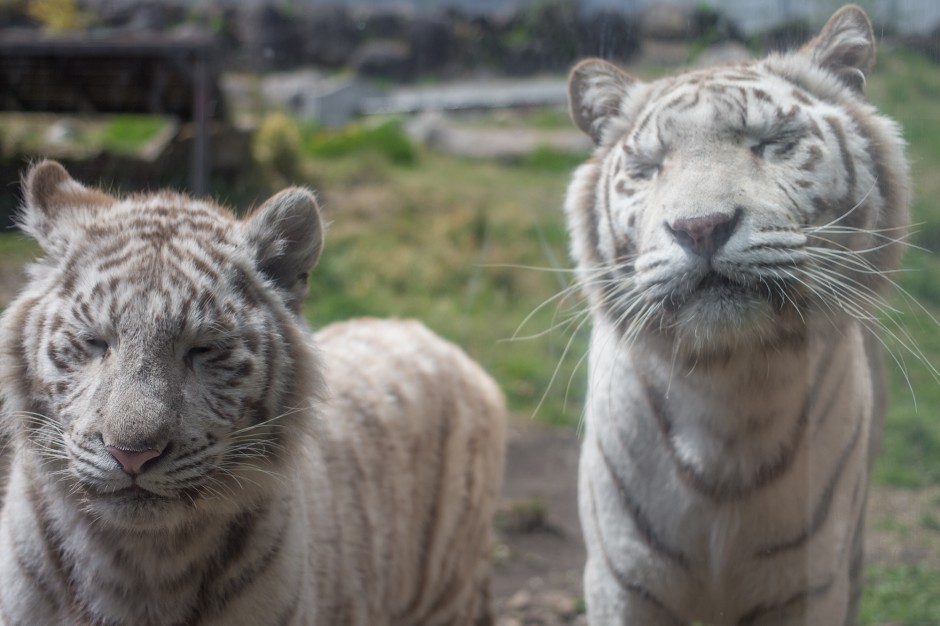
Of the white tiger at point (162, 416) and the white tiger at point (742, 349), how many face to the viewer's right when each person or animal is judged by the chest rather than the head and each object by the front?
0

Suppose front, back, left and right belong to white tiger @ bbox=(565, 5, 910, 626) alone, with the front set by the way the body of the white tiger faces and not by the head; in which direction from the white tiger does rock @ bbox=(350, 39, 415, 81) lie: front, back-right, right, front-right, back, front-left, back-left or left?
back-right

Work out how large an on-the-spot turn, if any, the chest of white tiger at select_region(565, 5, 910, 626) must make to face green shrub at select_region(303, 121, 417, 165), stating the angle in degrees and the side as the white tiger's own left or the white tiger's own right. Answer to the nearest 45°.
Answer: approximately 135° to the white tiger's own right

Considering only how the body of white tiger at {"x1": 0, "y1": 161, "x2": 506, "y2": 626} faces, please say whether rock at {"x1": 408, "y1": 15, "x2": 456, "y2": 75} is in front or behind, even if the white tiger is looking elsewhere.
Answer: behind

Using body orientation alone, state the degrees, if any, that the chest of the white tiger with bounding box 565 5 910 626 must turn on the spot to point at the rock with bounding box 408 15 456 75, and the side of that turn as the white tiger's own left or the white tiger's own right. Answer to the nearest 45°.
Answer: approximately 135° to the white tiger's own right

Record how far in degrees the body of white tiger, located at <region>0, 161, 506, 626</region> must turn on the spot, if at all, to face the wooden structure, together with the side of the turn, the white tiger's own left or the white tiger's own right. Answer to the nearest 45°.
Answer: approximately 135° to the white tiger's own right

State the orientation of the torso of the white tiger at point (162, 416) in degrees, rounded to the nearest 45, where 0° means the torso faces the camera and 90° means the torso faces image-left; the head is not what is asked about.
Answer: approximately 45°

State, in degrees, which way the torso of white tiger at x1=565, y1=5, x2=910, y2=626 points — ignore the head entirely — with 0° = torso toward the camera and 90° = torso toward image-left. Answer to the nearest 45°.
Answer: approximately 0°
